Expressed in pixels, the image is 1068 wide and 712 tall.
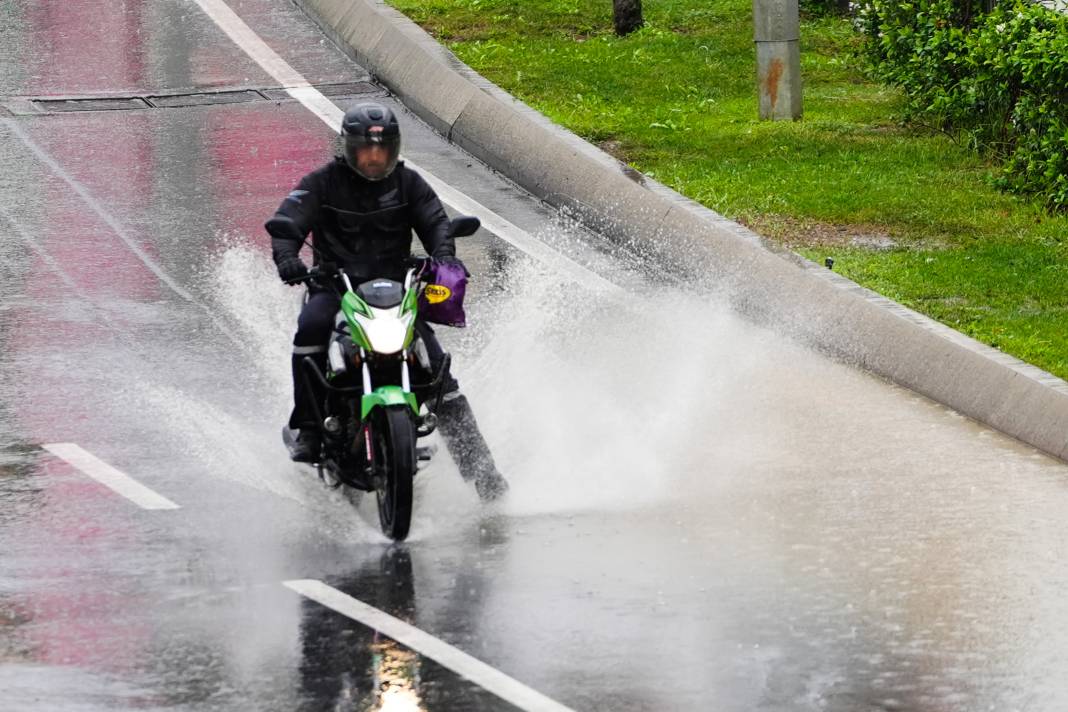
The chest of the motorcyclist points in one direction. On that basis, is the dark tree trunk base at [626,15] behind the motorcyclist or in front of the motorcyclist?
behind

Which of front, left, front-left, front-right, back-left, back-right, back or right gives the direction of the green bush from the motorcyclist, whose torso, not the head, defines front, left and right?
back-left

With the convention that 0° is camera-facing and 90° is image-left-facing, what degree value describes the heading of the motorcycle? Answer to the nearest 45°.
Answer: approximately 0°

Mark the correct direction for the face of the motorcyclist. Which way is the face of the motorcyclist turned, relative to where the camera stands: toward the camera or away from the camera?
toward the camera

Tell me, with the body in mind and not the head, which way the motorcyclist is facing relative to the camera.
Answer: toward the camera

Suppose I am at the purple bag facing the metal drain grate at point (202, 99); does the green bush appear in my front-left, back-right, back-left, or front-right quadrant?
front-right

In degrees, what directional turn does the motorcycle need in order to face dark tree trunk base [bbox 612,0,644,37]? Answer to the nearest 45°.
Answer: approximately 180°

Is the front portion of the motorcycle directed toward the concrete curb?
no

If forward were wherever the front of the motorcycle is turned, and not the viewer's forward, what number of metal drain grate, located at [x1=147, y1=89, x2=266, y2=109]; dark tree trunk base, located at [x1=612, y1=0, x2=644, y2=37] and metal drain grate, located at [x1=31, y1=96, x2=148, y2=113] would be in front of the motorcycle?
0

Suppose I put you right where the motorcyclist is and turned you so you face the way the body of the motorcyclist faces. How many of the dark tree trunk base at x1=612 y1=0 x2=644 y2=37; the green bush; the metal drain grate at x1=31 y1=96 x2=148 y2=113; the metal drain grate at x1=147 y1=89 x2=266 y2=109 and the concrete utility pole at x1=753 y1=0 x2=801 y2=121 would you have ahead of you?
0

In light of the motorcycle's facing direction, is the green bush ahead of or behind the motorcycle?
behind

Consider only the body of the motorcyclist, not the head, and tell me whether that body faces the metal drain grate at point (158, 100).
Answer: no

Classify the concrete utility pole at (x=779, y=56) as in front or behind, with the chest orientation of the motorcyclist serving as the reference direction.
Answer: behind

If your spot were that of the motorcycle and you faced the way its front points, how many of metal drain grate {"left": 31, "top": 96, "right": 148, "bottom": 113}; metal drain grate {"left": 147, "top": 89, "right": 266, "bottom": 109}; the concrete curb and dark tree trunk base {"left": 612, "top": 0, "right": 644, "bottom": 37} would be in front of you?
0

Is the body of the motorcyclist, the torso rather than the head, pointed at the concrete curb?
no
